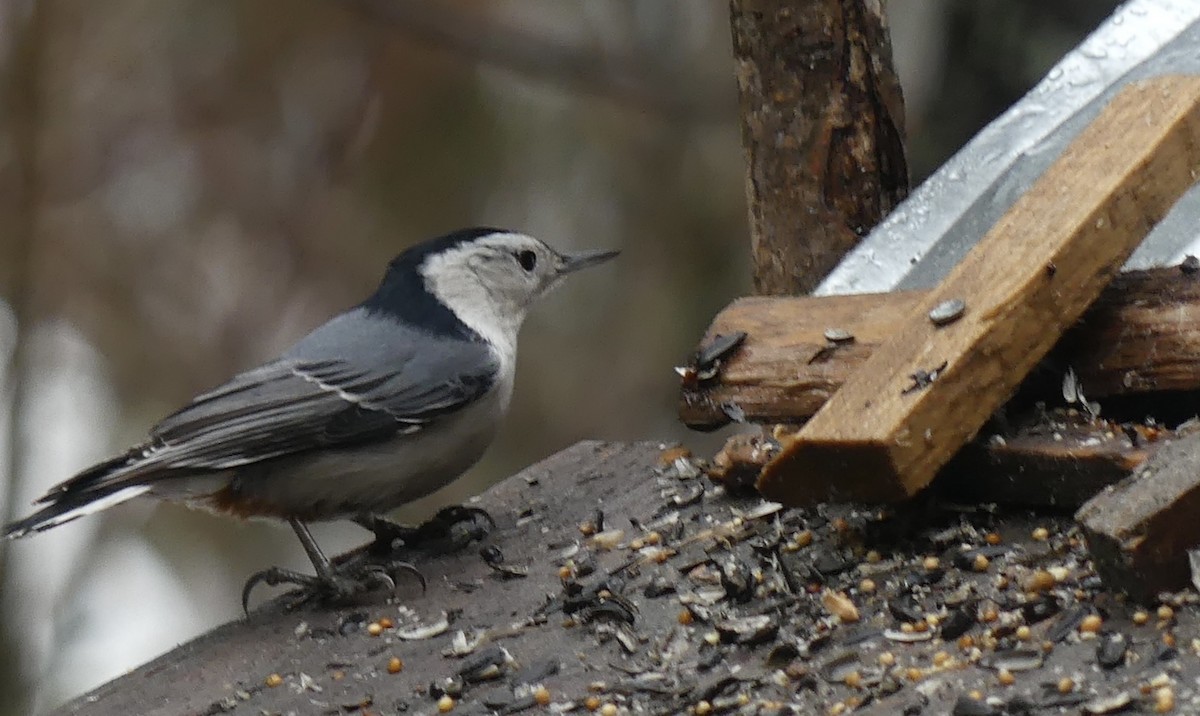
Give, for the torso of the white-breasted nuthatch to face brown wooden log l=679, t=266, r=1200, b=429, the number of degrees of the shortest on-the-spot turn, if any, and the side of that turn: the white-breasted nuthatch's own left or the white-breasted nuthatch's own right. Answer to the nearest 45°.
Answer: approximately 45° to the white-breasted nuthatch's own right

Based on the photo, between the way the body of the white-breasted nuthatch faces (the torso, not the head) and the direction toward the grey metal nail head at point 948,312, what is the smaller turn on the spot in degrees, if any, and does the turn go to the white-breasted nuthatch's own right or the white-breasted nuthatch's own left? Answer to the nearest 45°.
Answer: approximately 45° to the white-breasted nuthatch's own right

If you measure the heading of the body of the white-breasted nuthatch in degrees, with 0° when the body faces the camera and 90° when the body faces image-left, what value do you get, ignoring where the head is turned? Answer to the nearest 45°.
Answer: approximately 270°

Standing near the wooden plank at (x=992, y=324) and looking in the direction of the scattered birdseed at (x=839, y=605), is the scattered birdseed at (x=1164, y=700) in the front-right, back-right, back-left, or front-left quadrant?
front-left

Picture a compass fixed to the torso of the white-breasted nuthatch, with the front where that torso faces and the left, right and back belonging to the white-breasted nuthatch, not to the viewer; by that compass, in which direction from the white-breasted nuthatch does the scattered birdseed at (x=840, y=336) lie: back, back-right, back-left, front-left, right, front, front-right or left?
front-right
